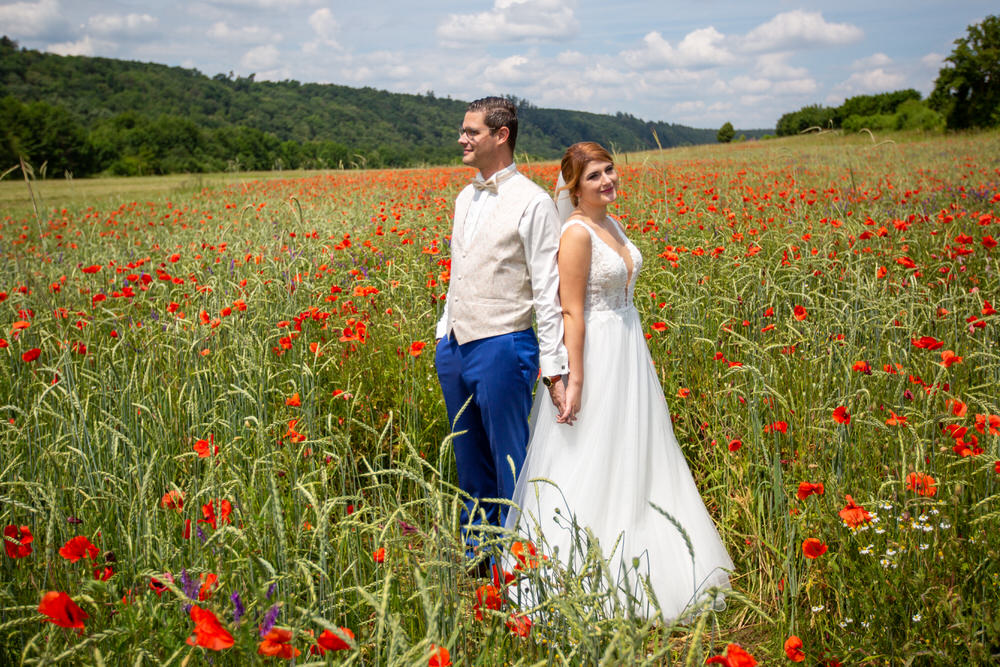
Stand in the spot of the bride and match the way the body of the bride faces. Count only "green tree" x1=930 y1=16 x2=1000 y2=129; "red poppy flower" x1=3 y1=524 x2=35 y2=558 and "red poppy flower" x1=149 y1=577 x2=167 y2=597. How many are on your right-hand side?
2

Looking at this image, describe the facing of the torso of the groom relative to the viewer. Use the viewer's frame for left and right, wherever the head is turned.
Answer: facing the viewer and to the left of the viewer

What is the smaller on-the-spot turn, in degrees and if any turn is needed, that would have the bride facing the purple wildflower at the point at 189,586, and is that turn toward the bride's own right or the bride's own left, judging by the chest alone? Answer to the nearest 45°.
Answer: approximately 90° to the bride's own right

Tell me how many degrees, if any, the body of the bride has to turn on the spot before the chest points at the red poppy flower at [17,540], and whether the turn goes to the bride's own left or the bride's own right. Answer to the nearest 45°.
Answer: approximately 90° to the bride's own right

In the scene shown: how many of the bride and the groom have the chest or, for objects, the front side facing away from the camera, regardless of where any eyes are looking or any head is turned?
0

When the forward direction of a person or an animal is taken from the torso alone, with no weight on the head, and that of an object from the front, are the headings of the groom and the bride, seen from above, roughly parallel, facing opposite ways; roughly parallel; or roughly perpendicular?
roughly perpendicular

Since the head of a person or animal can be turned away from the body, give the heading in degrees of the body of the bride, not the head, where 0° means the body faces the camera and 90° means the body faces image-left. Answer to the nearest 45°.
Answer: approximately 315°
